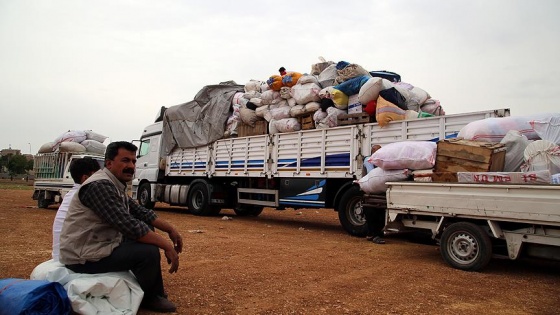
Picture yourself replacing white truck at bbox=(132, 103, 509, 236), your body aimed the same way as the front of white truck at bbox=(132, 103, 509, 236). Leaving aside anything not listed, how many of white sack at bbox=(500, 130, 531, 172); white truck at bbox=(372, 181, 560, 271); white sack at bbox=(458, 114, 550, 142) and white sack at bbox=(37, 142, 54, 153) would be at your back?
3

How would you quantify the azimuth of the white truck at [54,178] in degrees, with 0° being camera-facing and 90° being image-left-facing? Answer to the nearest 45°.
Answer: approximately 225°

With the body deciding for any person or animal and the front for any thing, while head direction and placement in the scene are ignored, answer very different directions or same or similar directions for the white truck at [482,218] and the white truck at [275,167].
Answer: very different directions

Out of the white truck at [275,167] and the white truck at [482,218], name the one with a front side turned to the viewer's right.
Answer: the white truck at [482,218]

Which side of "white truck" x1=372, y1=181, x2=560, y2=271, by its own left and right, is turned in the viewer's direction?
right

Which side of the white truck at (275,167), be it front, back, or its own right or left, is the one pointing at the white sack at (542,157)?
back

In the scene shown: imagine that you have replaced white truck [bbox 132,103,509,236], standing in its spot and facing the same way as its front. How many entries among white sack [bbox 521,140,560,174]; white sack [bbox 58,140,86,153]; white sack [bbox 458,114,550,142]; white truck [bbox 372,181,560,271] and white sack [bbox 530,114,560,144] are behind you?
4

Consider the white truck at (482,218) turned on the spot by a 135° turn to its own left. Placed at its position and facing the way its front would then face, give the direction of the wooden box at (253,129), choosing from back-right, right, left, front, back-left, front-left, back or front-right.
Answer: front
